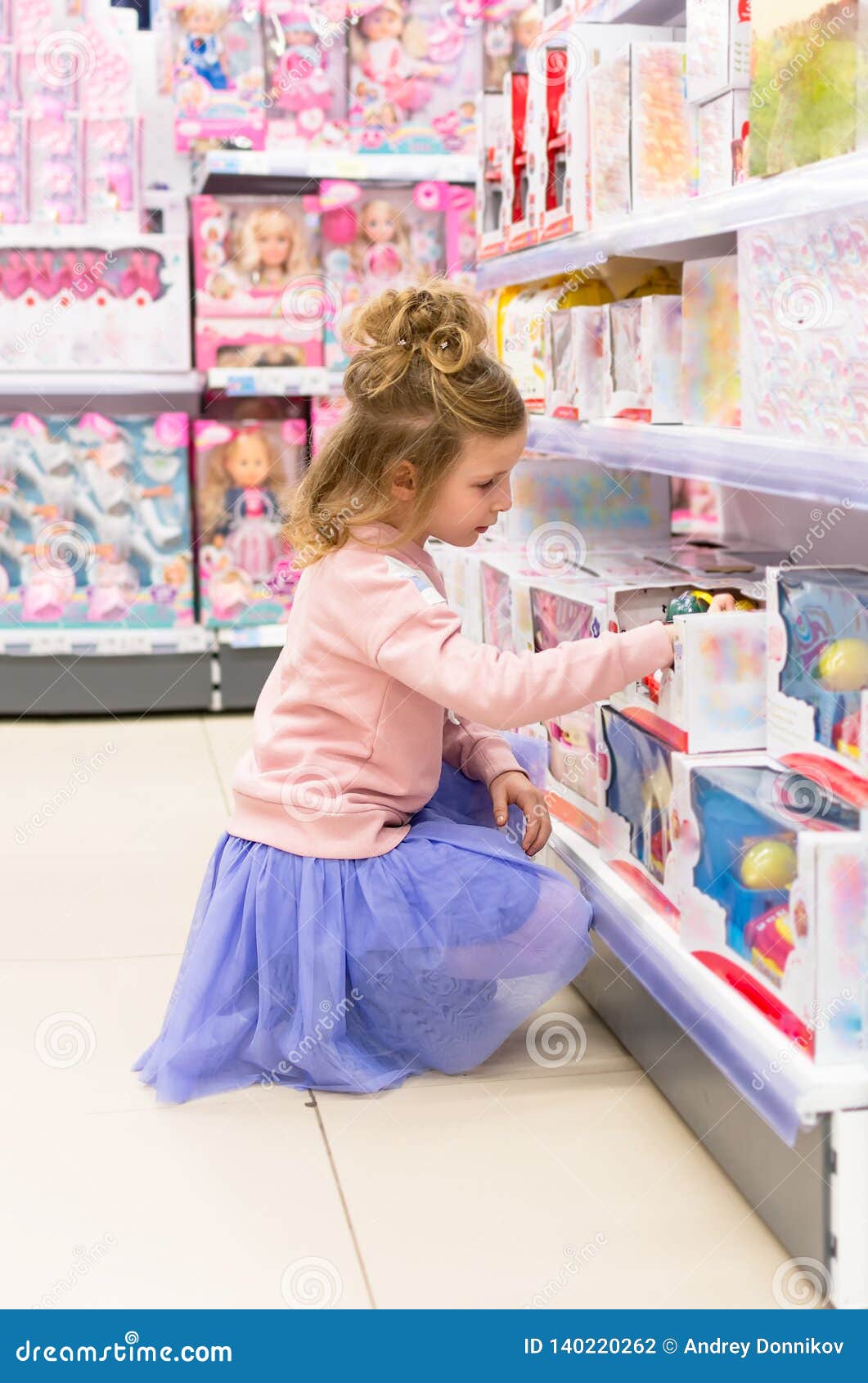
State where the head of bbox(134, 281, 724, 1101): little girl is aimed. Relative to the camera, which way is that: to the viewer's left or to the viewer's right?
to the viewer's right

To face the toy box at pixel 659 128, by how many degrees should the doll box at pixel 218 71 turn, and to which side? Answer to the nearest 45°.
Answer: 0° — it already faces it

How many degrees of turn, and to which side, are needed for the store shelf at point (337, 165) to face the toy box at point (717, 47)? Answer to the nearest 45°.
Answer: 0° — it already faces it

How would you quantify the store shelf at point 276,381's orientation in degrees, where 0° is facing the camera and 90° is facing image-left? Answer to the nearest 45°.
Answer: approximately 0°

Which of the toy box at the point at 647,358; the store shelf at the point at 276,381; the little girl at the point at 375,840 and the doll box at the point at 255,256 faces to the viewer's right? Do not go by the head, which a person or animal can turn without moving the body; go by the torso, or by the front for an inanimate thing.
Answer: the little girl
